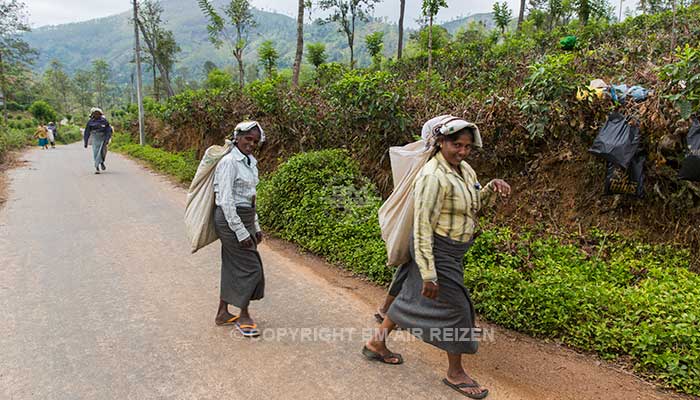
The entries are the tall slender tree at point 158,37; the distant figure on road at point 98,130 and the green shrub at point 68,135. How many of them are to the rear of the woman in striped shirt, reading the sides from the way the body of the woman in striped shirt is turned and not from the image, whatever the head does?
3

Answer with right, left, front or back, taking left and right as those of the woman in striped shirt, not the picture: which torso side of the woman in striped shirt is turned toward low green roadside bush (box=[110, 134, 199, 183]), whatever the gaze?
back

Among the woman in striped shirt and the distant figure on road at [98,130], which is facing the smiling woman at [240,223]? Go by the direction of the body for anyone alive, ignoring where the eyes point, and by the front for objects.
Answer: the distant figure on road

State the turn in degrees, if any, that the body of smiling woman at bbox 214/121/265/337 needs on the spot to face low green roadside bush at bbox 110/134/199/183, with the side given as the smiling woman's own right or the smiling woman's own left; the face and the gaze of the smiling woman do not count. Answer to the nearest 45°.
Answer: approximately 135° to the smiling woman's own left

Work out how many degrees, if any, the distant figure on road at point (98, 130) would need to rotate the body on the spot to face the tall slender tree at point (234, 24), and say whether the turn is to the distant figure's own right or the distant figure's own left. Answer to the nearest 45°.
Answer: approximately 135° to the distant figure's own left

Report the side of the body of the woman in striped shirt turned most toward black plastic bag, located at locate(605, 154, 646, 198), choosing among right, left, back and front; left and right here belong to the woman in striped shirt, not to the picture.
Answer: left

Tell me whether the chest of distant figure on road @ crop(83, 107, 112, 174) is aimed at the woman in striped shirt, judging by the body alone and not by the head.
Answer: yes

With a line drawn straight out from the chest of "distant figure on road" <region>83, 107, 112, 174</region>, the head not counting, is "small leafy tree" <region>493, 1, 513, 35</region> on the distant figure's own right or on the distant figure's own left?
on the distant figure's own left

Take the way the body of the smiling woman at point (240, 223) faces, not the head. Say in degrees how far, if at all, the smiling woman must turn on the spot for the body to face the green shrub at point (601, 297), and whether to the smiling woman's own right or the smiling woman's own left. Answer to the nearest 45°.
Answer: approximately 45° to the smiling woman's own left

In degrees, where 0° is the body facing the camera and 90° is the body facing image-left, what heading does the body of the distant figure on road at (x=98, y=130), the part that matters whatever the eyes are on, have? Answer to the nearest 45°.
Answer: approximately 0°
